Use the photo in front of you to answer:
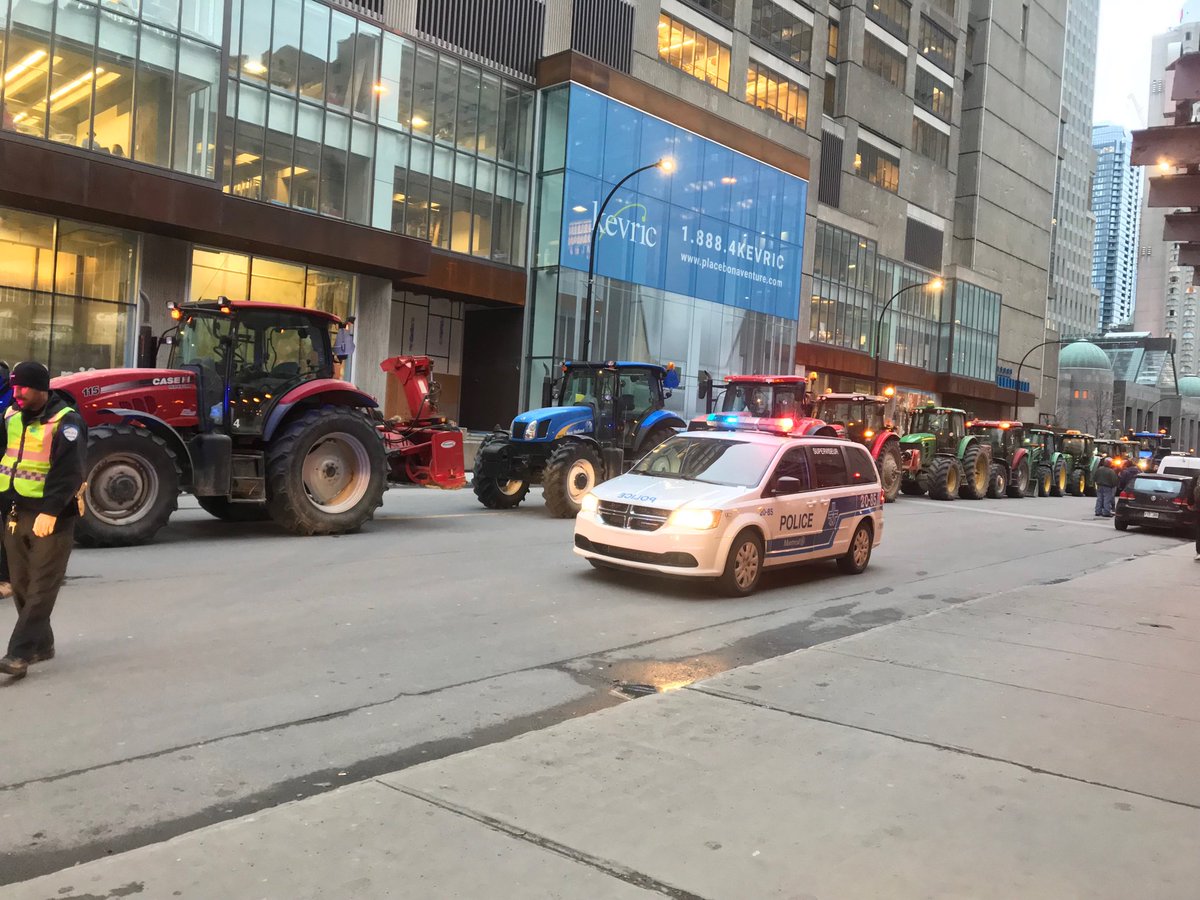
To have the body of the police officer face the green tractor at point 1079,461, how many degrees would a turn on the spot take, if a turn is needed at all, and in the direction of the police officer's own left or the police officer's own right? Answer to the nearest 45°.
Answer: approximately 180°

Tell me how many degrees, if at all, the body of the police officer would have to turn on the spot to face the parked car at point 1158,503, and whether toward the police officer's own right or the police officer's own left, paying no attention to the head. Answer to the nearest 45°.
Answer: approximately 135° to the police officer's own left

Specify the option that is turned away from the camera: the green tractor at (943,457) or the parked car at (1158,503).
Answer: the parked car

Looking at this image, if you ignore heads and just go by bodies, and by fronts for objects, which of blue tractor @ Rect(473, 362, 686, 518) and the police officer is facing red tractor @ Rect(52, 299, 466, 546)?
the blue tractor

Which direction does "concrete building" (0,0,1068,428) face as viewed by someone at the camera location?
facing the viewer and to the right of the viewer

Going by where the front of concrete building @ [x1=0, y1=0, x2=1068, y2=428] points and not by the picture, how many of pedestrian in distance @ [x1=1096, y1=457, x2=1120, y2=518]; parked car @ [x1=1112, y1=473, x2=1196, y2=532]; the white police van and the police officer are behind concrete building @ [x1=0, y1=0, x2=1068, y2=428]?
0

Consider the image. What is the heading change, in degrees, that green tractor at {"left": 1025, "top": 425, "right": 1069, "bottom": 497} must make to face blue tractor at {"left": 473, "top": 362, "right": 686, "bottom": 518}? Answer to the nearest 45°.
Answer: approximately 45° to its left

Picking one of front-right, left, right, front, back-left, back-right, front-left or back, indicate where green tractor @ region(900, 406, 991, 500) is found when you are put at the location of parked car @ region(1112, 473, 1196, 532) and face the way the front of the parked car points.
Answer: front-left

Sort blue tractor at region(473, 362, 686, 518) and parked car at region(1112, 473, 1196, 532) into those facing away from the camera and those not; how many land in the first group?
1

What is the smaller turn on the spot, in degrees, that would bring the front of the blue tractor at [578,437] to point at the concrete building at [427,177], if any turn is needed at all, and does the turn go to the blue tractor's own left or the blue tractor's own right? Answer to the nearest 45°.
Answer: approximately 135° to the blue tractor's own right

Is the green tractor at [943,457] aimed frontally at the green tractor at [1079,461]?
no

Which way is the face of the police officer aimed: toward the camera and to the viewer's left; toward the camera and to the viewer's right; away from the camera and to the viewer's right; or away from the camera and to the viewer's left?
toward the camera and to the viewer's left

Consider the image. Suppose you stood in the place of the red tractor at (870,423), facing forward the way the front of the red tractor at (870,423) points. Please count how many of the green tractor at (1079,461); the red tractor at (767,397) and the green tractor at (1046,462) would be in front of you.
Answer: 1

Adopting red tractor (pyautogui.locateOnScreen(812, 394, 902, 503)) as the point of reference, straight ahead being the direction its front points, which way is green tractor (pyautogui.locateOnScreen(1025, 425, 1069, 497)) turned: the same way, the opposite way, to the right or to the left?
the same way

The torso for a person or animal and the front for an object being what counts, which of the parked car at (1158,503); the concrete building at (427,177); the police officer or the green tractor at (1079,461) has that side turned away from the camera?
the parked car

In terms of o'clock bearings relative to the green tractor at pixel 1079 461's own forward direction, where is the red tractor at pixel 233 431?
The red tractor is roughly at 11 o'clock from the green tractor.

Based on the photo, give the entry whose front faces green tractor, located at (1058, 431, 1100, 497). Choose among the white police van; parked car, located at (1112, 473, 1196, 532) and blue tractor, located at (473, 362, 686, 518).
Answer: the parked car

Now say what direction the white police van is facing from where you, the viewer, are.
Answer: facing the viewer and to the left of the viewer

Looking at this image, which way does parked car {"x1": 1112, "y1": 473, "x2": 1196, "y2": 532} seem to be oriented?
away from the camera

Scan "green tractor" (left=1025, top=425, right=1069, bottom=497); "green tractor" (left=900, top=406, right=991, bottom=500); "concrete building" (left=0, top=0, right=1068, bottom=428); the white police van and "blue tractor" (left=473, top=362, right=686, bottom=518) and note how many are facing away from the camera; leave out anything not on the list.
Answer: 0
